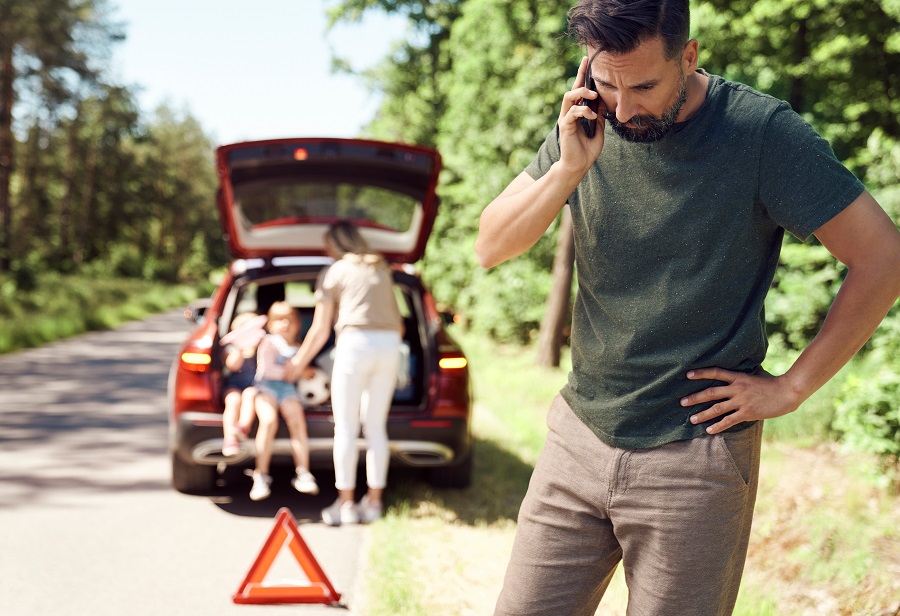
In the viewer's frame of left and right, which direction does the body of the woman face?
facing away from the viewer and to the left of the viewer

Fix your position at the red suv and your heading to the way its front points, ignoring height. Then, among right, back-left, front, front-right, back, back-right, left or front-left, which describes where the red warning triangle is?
back

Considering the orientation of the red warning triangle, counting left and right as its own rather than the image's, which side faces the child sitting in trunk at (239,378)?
back

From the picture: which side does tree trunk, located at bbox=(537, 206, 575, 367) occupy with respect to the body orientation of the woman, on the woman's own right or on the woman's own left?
on the woman's own right

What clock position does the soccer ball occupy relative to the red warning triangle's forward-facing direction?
The soccer ball is roughly at 6 o'clock from the red warning triangle.

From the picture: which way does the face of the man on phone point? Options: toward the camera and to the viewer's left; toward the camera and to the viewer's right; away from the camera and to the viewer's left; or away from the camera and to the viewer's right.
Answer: toward the camera and to the viewer's left

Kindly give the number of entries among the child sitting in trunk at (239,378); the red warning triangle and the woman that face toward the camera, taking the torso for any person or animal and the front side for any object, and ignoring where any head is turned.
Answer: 2

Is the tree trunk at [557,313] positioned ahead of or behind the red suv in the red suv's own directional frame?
ahead

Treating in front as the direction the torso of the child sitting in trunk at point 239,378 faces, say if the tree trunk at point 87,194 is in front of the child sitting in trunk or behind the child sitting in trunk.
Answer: behind

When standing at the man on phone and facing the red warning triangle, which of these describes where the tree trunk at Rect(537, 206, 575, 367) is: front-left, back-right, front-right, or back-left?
front-right

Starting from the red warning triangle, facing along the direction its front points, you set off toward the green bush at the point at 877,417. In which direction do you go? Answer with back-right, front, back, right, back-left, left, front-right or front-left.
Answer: left

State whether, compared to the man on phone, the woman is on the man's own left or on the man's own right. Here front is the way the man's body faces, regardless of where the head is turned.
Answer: on the man's own right

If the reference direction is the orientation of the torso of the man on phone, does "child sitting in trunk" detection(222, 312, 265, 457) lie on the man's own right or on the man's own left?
on the man's own right

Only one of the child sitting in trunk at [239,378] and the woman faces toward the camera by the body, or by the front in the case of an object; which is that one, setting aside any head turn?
the child sitting in trunk

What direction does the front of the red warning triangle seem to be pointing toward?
toward the camera

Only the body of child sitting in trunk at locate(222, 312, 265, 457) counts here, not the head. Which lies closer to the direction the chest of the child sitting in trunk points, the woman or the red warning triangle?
the red warning triangle
